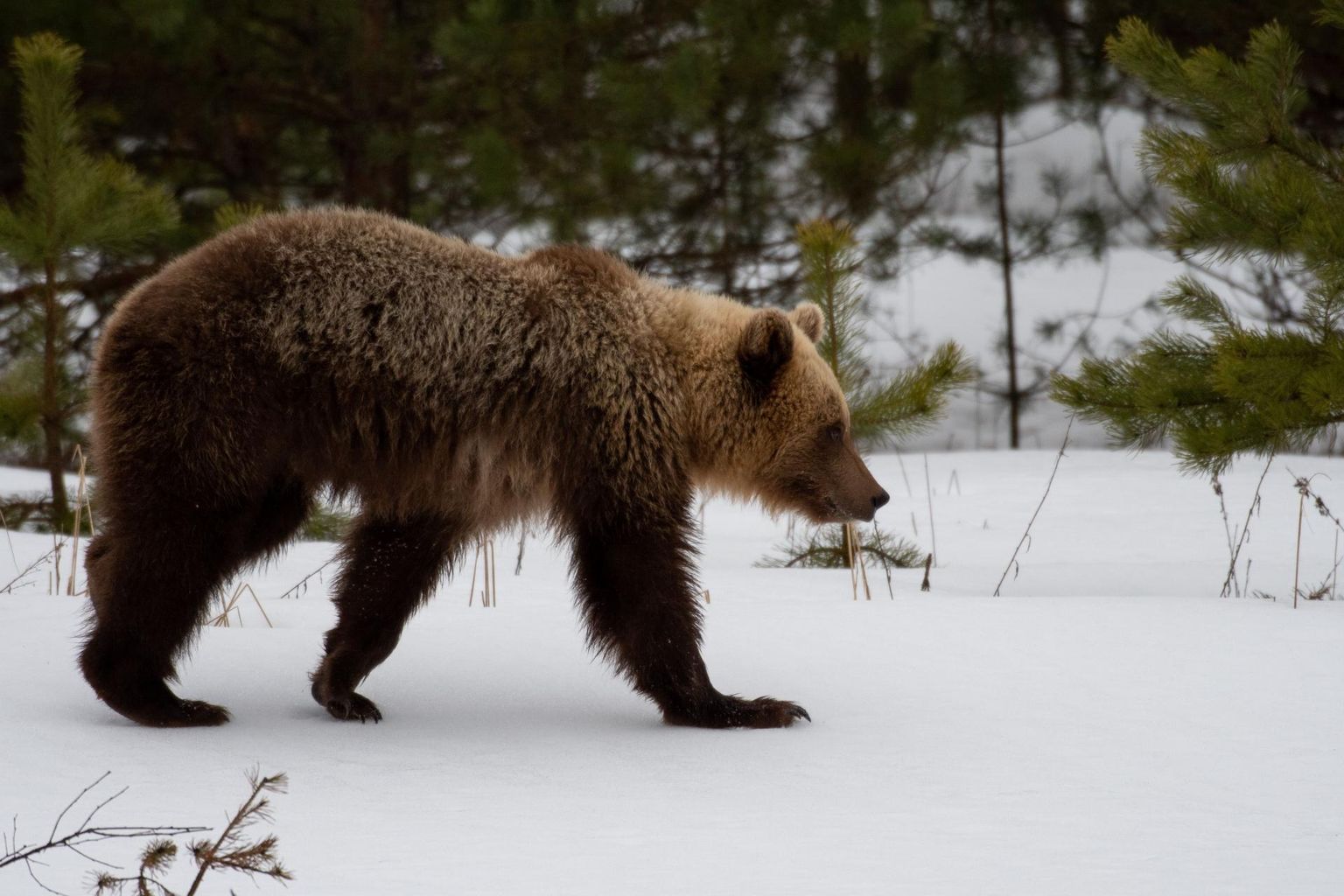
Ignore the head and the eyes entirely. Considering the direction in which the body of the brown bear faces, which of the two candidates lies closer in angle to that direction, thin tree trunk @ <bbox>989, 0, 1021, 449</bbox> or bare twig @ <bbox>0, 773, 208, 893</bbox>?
the thin tree trunk

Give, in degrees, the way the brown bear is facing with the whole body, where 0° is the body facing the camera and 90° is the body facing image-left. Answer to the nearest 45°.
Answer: approximately 270°

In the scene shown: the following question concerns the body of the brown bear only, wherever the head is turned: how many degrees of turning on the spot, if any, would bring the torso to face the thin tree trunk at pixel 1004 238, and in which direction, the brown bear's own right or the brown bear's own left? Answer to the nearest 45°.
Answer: approximately 45° to the brown bear's own left

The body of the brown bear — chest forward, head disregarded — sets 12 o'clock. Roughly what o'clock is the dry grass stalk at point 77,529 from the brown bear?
The dry grass stalk is roughly at 8 o'clock from the brown bear.

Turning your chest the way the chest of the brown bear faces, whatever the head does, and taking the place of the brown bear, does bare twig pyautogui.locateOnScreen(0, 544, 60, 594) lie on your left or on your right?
on your left

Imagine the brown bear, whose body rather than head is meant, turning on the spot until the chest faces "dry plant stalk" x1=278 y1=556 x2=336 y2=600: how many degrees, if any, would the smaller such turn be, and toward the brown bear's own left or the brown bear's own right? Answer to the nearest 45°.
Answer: approximately 90° to the brown bear's own left

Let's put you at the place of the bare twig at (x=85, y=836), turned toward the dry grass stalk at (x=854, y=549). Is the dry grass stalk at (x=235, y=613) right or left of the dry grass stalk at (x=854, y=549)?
left

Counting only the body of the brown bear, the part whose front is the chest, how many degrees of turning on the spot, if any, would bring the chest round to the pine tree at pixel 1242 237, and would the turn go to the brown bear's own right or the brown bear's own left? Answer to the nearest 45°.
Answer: approximately 45° to the brown bear's own left

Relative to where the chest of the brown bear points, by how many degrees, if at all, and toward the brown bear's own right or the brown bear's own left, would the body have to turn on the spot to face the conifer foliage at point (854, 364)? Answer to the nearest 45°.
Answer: approximately 45° to the brown bear's own left

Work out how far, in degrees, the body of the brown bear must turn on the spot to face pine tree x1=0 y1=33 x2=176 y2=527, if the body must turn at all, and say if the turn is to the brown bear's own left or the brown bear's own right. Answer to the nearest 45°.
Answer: approximately 135° to the brown bear's own left
